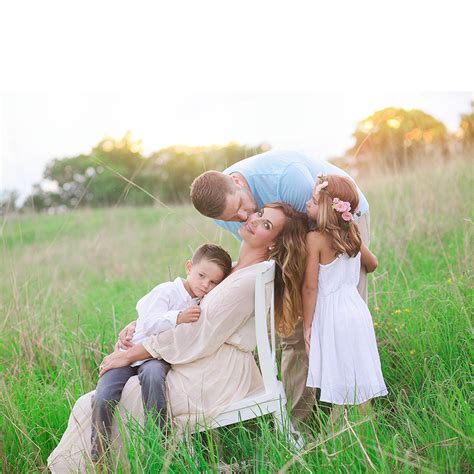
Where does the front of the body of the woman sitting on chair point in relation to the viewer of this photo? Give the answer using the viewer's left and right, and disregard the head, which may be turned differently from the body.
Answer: facing to the left of the viewer

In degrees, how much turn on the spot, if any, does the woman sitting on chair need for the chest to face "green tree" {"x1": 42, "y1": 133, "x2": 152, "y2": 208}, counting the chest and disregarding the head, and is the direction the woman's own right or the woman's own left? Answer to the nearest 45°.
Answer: approximately 90° to the woman's own right

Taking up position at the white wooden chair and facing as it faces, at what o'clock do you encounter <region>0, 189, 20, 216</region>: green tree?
The green tree is roughly at 2 o'clock from the white wooden chair.

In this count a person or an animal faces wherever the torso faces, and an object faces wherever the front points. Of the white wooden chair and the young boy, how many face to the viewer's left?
1

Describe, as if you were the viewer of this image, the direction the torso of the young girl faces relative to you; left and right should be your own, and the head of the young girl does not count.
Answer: facing away from the viewer and to the left of the viewer

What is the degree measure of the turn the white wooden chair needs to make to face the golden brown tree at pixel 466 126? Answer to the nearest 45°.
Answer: approximately 135° to its right

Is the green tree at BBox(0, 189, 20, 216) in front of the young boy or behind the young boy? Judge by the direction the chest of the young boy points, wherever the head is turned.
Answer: behind

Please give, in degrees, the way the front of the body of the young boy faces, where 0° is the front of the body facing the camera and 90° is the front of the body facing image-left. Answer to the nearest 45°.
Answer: approximately 315°

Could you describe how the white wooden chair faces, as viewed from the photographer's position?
facing to the left of the viewer

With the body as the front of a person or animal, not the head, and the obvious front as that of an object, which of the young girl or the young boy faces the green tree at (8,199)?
the young girl

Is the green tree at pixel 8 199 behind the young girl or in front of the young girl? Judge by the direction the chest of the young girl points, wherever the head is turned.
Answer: in front

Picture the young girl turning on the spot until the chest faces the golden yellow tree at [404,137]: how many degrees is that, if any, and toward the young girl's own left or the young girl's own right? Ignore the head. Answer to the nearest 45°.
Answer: approximately 45° to the young girl's own right
